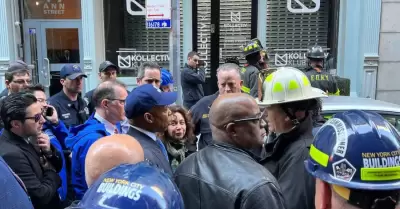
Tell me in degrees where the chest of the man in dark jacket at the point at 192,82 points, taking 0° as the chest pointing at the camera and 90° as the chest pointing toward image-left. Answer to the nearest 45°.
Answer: approximately 315°

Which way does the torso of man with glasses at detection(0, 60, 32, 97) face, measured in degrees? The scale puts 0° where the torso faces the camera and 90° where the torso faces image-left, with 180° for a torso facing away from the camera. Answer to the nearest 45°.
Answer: approximately 315°

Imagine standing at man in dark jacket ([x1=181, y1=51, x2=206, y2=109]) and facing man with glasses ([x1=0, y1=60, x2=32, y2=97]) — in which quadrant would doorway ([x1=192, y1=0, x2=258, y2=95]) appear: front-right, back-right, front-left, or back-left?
back-right

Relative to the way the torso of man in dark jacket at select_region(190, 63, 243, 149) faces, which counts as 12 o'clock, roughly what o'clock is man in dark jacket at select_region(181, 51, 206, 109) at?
man in dark jacket at select_region(181, 51, 206, 109) is roughly at 6 o'clock from man in dark jacket at select_region(190, 63, 243, 149).

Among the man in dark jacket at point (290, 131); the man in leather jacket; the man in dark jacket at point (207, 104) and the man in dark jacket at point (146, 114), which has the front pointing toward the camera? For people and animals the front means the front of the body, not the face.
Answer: the man in dark jacket at point (207, 104)

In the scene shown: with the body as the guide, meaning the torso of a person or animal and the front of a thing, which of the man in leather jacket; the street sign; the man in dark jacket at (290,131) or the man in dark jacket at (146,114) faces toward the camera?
the street sign

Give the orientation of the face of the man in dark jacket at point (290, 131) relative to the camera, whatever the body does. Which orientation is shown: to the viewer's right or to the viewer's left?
to the viewer's left

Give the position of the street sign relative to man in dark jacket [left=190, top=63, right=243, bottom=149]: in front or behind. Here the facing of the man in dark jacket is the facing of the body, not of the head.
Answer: behind

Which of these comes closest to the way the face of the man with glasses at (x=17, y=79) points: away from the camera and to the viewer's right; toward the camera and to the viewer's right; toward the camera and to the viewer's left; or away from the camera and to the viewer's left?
toward the camera and to the viewer's right

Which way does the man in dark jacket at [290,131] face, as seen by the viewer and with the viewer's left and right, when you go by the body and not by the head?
facing to the left of the viewer

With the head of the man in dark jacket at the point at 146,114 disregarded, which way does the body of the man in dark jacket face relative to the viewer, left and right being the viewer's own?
facing to the right of the viewer
